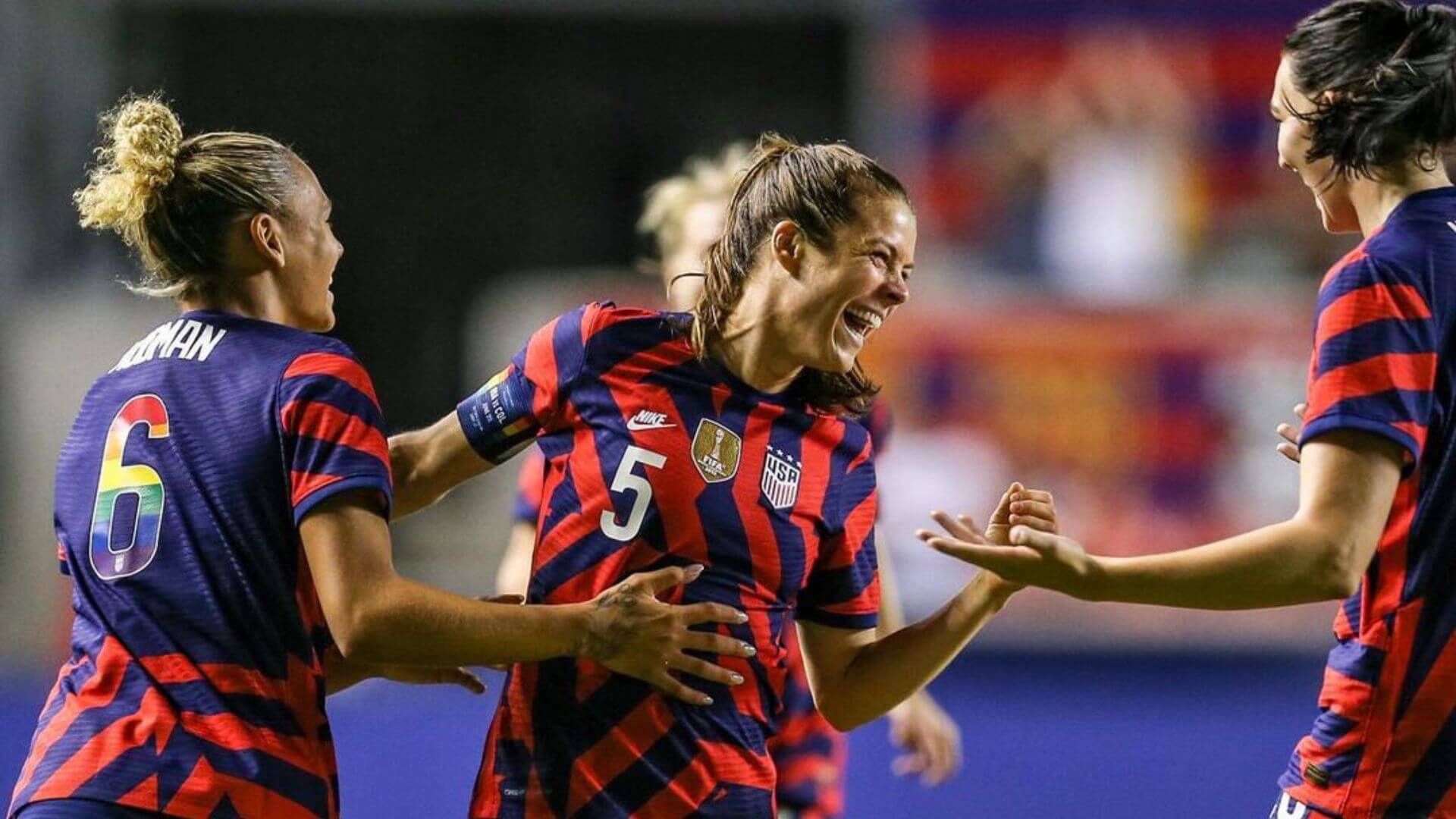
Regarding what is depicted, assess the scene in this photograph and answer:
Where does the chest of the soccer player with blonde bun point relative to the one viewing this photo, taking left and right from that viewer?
facing away from the viewer and to the right of the viewer

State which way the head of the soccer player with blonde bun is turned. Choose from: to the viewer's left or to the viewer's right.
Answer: to the viewer's right

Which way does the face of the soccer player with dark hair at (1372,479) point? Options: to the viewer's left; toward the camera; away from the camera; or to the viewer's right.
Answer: to the viewer's left

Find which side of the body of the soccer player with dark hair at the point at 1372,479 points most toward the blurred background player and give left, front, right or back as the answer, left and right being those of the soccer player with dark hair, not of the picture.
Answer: front

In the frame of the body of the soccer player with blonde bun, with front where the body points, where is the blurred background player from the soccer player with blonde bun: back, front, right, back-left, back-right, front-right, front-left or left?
front

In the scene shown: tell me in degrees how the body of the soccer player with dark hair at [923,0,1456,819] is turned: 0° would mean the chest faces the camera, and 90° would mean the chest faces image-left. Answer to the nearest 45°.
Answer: approximately 135°
